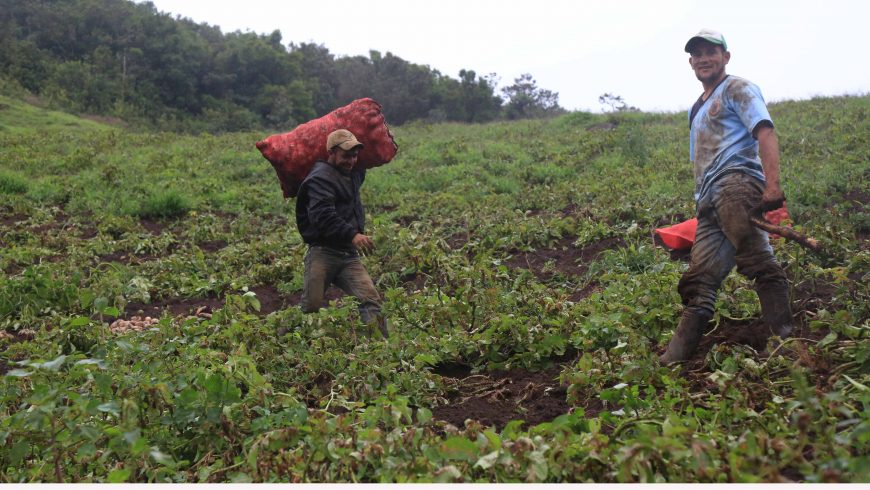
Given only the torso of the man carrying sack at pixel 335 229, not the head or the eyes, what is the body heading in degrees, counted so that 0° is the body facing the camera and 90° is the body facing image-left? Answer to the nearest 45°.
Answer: approximately 315°

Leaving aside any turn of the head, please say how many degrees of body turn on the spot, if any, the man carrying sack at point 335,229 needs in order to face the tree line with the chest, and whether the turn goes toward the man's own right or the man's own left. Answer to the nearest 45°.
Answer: approximately 135° to the man's own left

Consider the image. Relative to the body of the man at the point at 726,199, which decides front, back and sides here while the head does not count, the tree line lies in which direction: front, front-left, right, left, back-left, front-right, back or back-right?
right

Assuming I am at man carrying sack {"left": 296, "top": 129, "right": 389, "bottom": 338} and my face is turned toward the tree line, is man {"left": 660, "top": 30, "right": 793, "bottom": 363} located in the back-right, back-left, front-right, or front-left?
back-right

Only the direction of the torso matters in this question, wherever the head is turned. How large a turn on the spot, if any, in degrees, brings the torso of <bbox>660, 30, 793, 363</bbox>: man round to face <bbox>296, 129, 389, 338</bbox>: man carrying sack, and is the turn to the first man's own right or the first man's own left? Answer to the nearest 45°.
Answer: approximately 45° to the first man's own right

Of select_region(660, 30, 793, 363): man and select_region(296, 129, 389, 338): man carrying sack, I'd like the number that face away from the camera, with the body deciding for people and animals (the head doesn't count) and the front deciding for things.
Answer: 0

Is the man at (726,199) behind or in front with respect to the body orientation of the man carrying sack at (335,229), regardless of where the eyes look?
in front

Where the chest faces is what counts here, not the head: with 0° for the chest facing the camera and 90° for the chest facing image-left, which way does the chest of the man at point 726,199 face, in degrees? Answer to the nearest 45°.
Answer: approximately 45°
